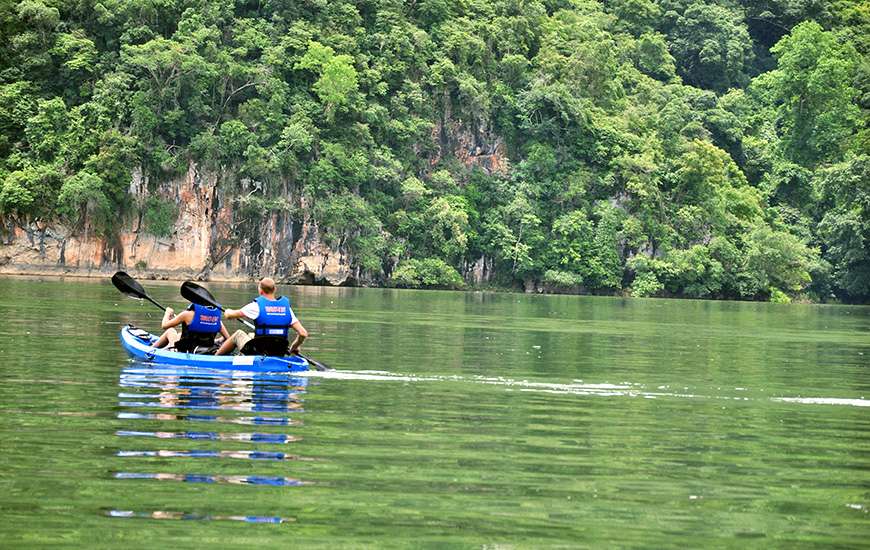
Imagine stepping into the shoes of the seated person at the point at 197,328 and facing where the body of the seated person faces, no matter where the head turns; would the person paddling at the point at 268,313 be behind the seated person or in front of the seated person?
behind

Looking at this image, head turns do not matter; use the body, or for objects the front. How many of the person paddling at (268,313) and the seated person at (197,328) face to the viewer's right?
0

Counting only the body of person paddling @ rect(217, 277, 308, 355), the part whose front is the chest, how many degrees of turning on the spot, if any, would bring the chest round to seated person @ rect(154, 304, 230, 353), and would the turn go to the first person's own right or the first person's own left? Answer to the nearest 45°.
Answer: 0° — they already face them

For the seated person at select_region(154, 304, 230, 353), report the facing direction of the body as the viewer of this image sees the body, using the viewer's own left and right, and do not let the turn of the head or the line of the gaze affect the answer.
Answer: facing away from the viewer and to the left of the viewer

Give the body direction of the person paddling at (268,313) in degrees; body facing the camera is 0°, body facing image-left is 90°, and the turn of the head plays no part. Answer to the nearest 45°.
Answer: approximately 135°
